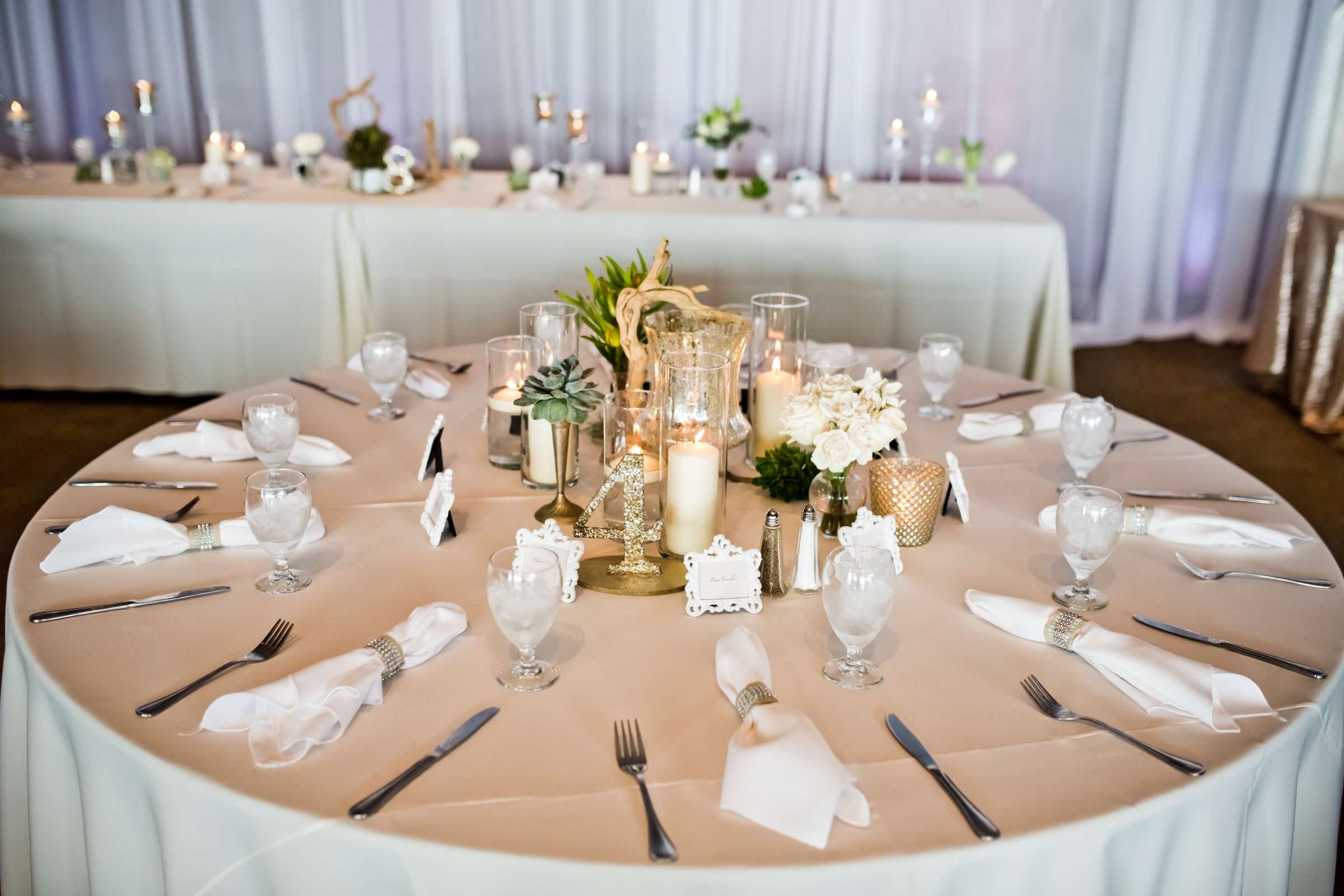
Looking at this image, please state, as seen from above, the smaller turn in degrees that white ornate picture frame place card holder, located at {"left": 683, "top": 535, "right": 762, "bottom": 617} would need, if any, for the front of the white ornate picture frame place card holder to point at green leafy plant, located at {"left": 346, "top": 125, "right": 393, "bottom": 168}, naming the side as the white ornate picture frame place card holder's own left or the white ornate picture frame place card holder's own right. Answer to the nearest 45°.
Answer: approximately 135° to the white ornate picture frame place card holder's own right

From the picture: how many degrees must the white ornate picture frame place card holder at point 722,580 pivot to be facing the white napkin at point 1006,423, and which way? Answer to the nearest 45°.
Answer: approximately 135° to its left

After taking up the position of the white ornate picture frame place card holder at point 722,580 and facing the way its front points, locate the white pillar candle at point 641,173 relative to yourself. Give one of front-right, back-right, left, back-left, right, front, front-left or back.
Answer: back

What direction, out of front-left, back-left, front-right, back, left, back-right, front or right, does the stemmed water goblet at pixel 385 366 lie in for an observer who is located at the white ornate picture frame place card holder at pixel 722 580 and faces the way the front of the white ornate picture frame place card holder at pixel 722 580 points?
back-right

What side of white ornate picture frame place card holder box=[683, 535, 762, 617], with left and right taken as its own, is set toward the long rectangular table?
back

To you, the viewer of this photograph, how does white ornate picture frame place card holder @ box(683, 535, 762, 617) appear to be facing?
facing the viewer

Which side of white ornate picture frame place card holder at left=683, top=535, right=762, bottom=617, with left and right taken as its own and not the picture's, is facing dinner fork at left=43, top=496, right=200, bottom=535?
right

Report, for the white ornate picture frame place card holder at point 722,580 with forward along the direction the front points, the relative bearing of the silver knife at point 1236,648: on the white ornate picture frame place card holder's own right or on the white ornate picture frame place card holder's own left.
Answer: on the white ornate picture frame place card holder's own left

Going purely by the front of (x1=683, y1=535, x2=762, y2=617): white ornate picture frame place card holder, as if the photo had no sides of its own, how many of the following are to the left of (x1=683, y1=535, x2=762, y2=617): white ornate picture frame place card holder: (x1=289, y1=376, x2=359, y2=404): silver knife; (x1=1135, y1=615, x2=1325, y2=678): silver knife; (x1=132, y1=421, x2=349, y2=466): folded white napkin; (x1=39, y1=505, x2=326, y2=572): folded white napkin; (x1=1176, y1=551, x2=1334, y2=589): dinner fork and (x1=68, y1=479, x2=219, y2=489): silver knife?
2
